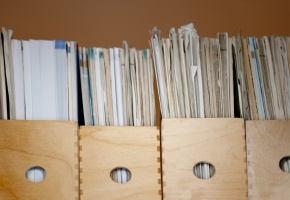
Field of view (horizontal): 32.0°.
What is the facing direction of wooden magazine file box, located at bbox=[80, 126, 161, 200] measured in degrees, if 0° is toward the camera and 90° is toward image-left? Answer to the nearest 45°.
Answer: approximately 0°
